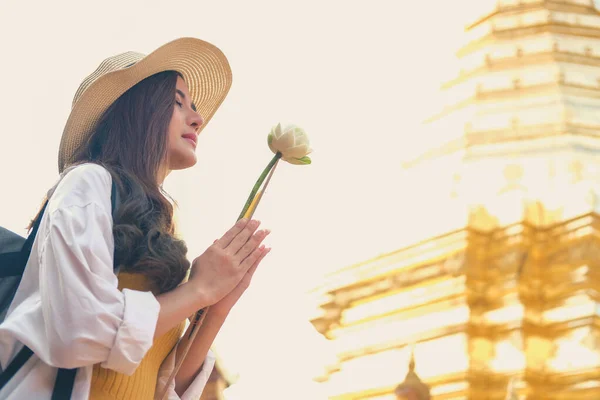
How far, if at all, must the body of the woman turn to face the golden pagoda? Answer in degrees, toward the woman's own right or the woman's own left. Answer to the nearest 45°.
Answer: approximately 45° to the woman's own left

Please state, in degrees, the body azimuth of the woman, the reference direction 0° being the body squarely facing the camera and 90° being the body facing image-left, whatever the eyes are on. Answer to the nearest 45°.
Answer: approximately 270°

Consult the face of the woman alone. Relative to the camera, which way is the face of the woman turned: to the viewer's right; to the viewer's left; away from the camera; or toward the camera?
to the viewer's right
